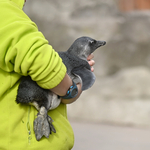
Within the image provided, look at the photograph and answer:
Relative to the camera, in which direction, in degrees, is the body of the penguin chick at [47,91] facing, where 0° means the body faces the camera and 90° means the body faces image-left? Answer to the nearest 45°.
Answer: approximately 270°

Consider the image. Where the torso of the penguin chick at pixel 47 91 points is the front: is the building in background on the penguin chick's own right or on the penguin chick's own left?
on the penguin chick's own left
